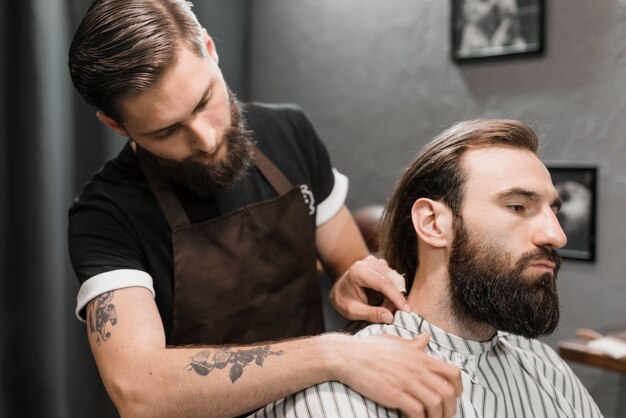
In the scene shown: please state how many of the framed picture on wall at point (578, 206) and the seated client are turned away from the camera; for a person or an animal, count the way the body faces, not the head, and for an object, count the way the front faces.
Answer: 0

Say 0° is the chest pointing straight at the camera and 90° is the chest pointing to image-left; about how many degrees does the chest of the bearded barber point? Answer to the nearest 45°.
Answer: approximately 315°

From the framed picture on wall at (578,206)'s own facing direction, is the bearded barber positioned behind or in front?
in front

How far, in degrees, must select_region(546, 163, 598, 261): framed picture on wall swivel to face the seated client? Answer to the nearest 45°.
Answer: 0° — it already faces them

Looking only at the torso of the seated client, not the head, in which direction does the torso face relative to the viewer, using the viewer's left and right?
facing the viewer and to the right of the viewer

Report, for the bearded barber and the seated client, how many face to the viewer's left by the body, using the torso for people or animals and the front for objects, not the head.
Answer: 0

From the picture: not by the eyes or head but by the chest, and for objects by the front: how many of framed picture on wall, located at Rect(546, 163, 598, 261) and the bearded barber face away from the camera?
0

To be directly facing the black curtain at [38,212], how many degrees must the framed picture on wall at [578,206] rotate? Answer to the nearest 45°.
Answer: approximately 90° to its right

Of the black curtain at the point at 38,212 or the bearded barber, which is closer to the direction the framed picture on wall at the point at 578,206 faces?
the bearded barber

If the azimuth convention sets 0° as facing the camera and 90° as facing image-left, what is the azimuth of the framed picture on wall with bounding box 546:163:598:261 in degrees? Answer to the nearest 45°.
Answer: approximately 0°

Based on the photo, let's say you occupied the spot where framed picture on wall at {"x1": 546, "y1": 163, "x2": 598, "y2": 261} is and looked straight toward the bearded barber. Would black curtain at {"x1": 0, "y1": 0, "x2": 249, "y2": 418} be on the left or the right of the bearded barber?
right

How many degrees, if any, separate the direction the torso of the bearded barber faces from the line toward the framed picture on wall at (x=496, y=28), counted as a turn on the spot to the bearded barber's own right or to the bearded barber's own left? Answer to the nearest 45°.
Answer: approximately 90° to the bearded barber's own left

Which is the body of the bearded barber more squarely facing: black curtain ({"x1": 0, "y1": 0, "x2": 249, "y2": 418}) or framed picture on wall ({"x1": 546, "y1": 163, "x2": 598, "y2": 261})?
the framed picture on wall
